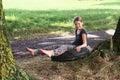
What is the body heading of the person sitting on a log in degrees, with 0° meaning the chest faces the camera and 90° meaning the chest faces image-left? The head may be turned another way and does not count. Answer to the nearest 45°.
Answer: approximately 90°

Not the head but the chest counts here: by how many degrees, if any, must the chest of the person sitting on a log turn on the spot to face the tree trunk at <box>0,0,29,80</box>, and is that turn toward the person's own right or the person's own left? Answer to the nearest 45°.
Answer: approximately 45° to the person's own left
